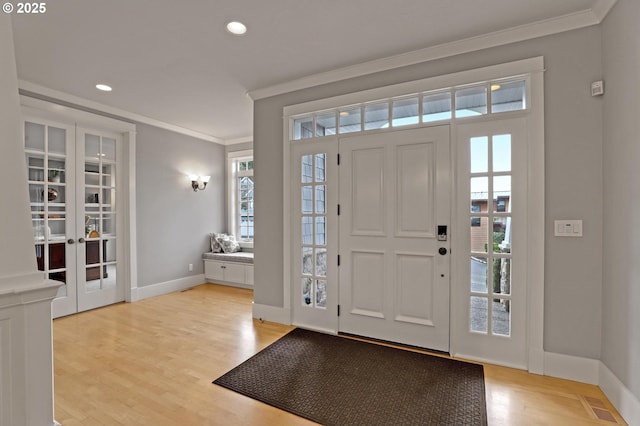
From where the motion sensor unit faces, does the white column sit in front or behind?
in front

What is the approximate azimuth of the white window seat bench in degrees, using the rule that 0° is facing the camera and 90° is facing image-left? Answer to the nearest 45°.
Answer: approximately 45°

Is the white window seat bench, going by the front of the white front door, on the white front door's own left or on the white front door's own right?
on the white front door's own right

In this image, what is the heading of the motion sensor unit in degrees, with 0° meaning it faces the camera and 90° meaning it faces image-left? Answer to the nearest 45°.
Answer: approximately 45°

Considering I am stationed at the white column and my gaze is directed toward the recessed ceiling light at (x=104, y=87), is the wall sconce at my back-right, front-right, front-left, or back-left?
front-right

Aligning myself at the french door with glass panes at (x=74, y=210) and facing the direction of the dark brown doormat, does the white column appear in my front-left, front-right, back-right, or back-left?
front-right

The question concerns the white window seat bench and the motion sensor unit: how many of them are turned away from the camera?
0

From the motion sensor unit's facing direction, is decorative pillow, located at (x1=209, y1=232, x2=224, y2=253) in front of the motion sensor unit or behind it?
in front

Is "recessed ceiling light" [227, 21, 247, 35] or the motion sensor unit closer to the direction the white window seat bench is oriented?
the recessed ceiling light

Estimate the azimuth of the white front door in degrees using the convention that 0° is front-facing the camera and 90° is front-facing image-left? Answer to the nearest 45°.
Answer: approximately 45°
